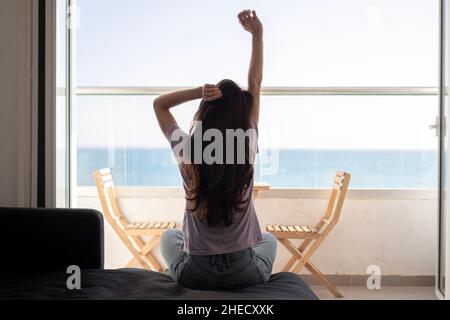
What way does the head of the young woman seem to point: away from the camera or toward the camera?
away from the camera

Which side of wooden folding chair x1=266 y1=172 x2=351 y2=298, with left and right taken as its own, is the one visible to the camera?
left

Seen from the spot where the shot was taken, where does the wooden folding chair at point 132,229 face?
facing to the right of the viewer

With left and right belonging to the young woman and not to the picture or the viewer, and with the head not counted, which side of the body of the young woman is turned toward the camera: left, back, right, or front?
back

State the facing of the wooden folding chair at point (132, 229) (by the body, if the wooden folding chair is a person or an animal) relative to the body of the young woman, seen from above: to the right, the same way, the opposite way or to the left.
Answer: to the right

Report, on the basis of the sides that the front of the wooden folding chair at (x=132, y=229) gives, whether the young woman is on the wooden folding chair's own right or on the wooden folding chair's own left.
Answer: on the wooden folding chair's own right

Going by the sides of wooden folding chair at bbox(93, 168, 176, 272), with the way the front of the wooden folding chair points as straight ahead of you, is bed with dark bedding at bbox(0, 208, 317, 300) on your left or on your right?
on your right

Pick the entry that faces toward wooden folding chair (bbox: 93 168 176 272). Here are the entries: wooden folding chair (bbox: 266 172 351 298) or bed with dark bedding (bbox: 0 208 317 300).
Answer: wooden folding chair (bbox: 266 172 351 298)

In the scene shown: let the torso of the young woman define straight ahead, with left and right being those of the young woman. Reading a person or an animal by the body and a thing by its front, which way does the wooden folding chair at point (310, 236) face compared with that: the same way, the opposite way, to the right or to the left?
to the left
